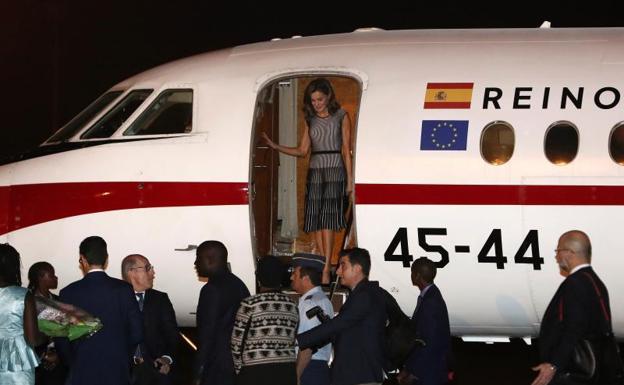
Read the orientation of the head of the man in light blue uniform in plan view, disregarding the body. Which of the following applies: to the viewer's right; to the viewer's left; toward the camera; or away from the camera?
to the viewer's left

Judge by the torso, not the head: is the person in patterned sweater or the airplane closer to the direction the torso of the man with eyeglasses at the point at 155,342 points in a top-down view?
the person in patterned sweater

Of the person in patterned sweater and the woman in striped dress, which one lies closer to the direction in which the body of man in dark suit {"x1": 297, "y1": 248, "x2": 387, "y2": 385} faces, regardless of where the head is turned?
the person in patterned sweater

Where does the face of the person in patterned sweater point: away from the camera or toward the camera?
away from the camera

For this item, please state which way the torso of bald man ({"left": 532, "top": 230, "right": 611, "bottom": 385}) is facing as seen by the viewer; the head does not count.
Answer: to the viewer's left

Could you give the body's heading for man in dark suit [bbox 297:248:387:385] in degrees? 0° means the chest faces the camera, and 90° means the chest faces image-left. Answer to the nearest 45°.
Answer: approximately 90°

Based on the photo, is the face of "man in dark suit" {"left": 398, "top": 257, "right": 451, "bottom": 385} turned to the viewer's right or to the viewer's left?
to the viewer's left
